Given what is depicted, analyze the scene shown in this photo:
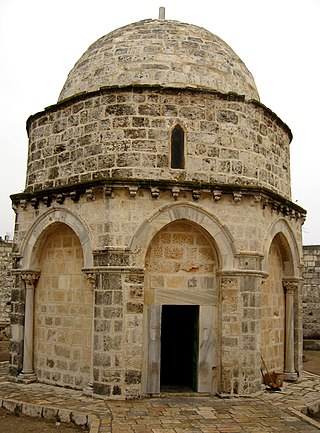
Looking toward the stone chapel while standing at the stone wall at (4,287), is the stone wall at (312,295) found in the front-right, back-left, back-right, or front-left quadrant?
front-left

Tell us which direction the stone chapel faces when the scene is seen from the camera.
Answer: facing the viewer

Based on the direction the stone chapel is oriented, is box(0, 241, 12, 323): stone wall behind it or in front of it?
behind

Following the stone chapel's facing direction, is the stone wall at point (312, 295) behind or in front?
behind
